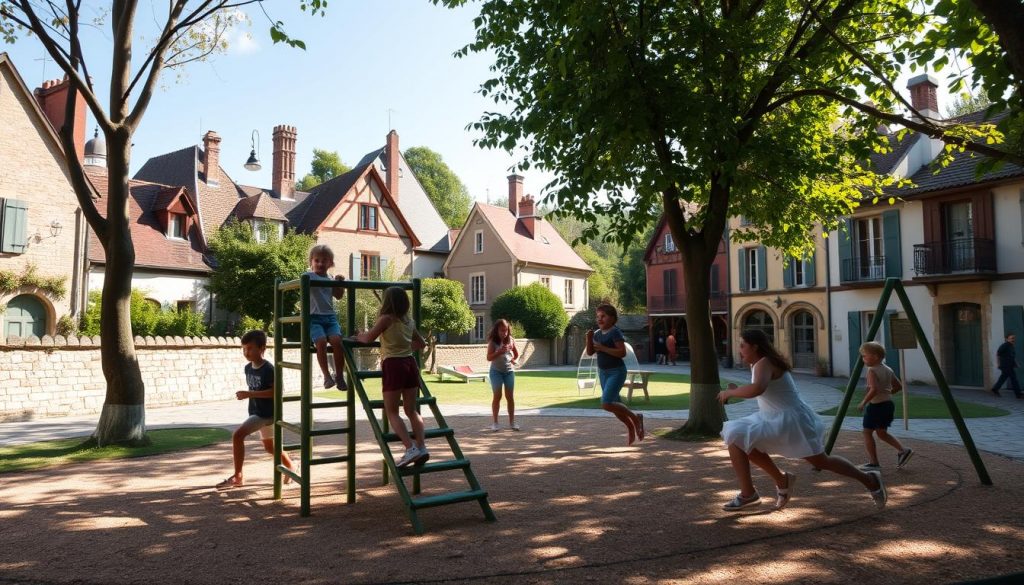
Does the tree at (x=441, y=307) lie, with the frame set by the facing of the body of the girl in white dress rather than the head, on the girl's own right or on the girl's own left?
on the girl's own right

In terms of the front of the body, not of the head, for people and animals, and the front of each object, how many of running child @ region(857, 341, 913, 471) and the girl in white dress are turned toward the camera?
0

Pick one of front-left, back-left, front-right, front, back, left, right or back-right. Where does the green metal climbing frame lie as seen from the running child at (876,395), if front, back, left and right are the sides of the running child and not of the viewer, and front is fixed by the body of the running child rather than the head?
front-left

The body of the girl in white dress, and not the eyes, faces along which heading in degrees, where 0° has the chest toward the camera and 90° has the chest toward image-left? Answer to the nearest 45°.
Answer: approximately 90°
